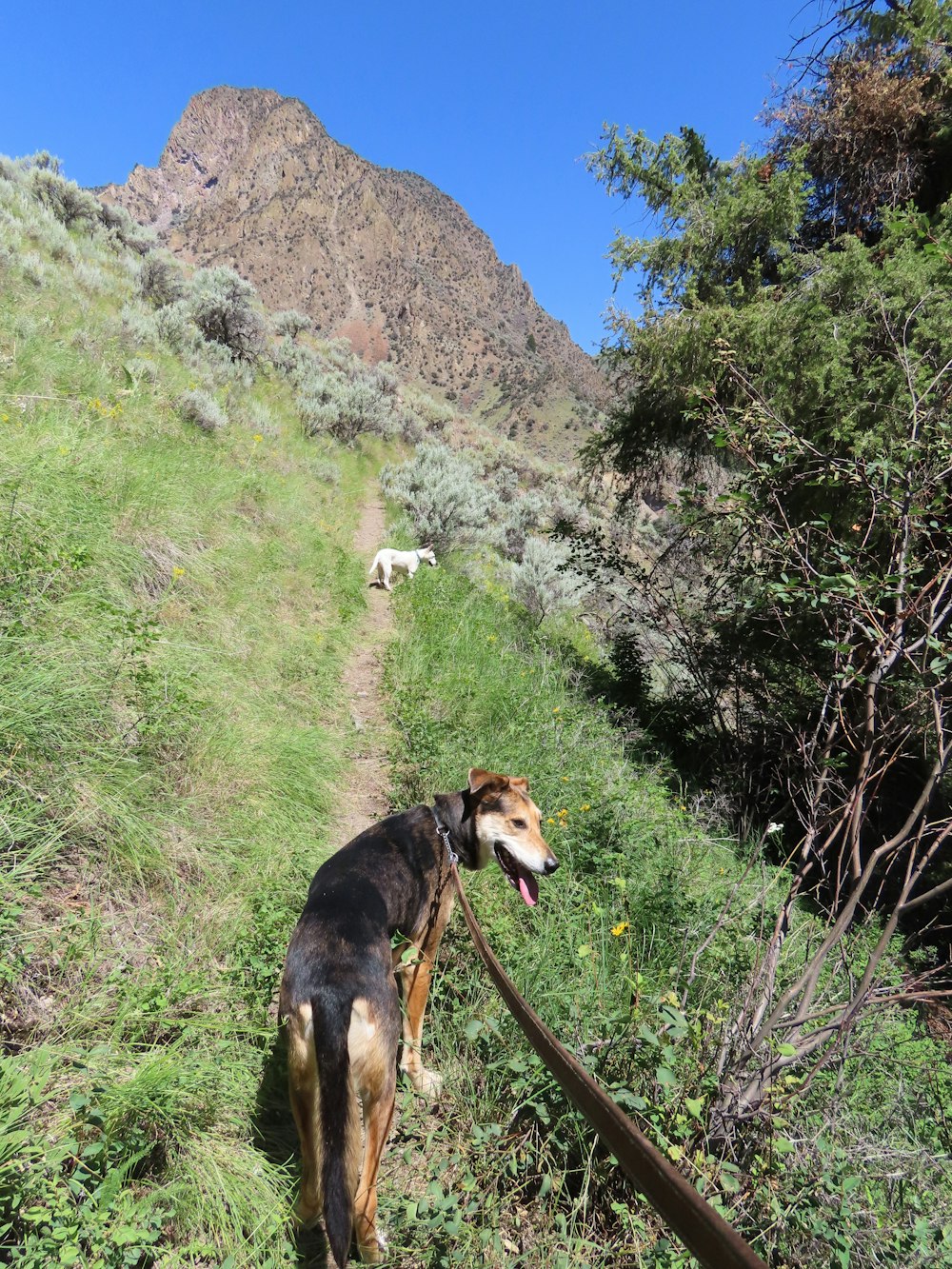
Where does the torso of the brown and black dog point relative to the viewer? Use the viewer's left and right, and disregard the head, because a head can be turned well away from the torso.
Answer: facing away from the viewer and to the right of the viewer

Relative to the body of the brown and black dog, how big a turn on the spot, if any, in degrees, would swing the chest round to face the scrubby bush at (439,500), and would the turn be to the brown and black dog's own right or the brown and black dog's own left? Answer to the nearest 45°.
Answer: approximately 45° to the brown and black dog's own left

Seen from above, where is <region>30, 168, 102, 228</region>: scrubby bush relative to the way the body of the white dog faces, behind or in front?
behind

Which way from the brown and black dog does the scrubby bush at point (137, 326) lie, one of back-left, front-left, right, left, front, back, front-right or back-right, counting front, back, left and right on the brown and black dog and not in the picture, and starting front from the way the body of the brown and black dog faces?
left

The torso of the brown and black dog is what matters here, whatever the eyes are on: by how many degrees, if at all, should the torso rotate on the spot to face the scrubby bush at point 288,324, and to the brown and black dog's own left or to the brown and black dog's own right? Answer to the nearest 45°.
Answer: approximately 90° to the brown and black dog's own left

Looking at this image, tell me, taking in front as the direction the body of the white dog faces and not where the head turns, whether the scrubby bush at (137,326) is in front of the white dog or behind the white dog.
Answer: behind

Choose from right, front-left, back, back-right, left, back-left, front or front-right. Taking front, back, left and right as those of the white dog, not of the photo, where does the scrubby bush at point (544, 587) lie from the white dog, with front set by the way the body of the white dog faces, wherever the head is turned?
front-left

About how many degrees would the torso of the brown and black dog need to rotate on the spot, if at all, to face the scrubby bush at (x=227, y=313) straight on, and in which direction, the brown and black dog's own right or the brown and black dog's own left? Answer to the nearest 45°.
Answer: approximately 90° to the brown and black dog's own left

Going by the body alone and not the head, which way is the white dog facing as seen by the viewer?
to the viewer's right

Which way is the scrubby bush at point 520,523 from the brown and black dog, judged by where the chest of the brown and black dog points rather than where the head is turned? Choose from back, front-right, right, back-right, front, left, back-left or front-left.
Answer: front-left

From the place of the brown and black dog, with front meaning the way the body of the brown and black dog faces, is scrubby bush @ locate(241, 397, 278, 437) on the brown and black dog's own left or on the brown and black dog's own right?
on the brown and black dog's own left

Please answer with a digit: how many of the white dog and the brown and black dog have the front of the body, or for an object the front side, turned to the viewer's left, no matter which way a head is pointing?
0
